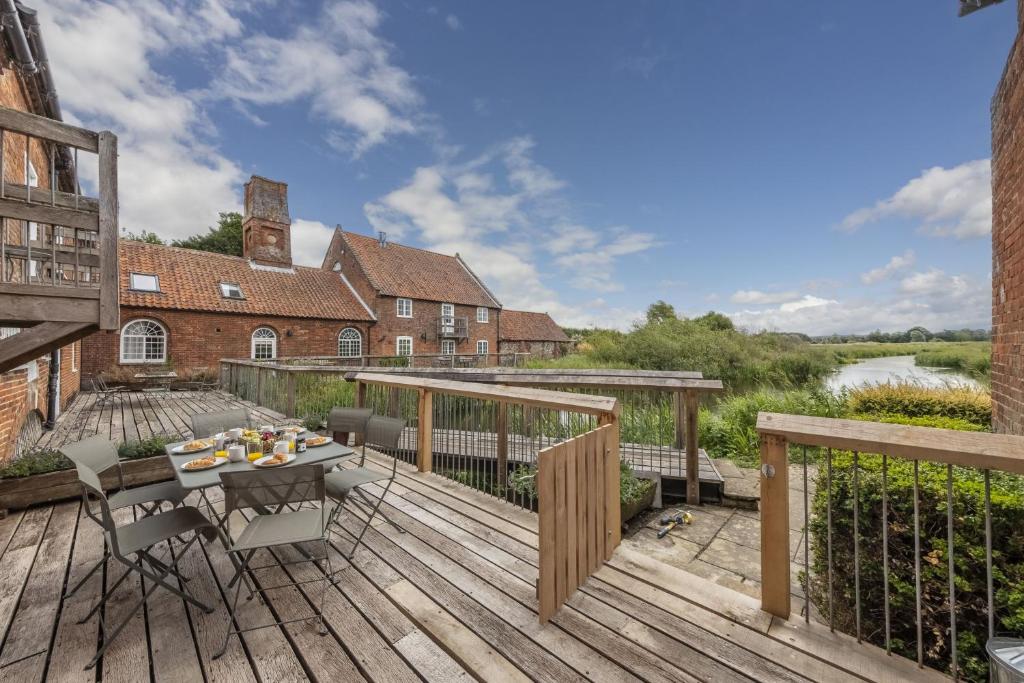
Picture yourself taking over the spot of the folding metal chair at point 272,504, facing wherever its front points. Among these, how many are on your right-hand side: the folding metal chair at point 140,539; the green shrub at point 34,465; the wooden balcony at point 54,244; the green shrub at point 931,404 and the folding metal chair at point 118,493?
1

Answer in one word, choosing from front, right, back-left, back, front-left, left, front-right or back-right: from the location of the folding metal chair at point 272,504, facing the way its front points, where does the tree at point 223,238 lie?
front

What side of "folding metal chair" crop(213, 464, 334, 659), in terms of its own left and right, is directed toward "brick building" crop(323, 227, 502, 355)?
front

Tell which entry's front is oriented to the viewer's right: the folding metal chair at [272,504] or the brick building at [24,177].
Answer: the brick building

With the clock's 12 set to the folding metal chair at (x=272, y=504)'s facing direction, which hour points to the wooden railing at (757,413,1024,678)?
The wooden railing is roughly at 4 o'clock from the folding metal chair.

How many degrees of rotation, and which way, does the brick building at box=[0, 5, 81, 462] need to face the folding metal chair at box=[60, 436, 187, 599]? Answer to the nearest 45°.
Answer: approximately 90° to its right

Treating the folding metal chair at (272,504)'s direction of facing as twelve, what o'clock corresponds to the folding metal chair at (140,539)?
the folding metal chair at (140,539) is roughly at 10 o'clock from the folding metal chair at (272,504).

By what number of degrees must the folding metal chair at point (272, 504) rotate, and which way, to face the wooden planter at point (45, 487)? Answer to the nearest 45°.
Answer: approximately 45° to its left

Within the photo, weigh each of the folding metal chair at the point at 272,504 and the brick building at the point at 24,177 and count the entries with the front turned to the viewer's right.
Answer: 1

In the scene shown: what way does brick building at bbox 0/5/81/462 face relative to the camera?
to the viewer's right

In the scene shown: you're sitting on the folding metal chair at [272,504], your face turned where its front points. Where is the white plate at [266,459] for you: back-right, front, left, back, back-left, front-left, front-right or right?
front

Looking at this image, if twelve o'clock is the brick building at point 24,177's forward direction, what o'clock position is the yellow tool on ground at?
The yellow tool on ground is roughly at 2 o'clock from the brick building.

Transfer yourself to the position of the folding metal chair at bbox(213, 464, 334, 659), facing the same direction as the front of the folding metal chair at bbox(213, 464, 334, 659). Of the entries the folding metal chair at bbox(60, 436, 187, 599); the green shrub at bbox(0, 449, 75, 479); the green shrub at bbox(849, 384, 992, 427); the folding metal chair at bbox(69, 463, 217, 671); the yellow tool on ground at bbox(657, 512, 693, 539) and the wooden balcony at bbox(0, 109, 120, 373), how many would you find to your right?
2

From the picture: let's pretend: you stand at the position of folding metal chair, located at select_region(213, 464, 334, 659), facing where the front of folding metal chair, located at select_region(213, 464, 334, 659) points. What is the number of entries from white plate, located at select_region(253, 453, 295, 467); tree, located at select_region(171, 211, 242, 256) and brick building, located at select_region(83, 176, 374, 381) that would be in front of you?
3

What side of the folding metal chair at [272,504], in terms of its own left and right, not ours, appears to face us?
back

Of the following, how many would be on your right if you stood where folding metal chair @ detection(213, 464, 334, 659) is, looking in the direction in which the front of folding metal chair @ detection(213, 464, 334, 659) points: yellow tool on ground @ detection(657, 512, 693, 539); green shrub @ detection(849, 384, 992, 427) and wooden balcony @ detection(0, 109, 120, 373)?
2

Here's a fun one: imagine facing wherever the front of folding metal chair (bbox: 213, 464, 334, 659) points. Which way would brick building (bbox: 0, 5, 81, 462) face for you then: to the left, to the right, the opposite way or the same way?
to the right

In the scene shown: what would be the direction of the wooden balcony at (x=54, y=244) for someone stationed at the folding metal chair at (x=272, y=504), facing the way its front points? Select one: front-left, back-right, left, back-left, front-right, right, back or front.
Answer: front-left

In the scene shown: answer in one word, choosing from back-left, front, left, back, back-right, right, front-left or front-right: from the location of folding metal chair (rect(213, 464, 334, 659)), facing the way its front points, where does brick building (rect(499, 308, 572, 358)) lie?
front-right
